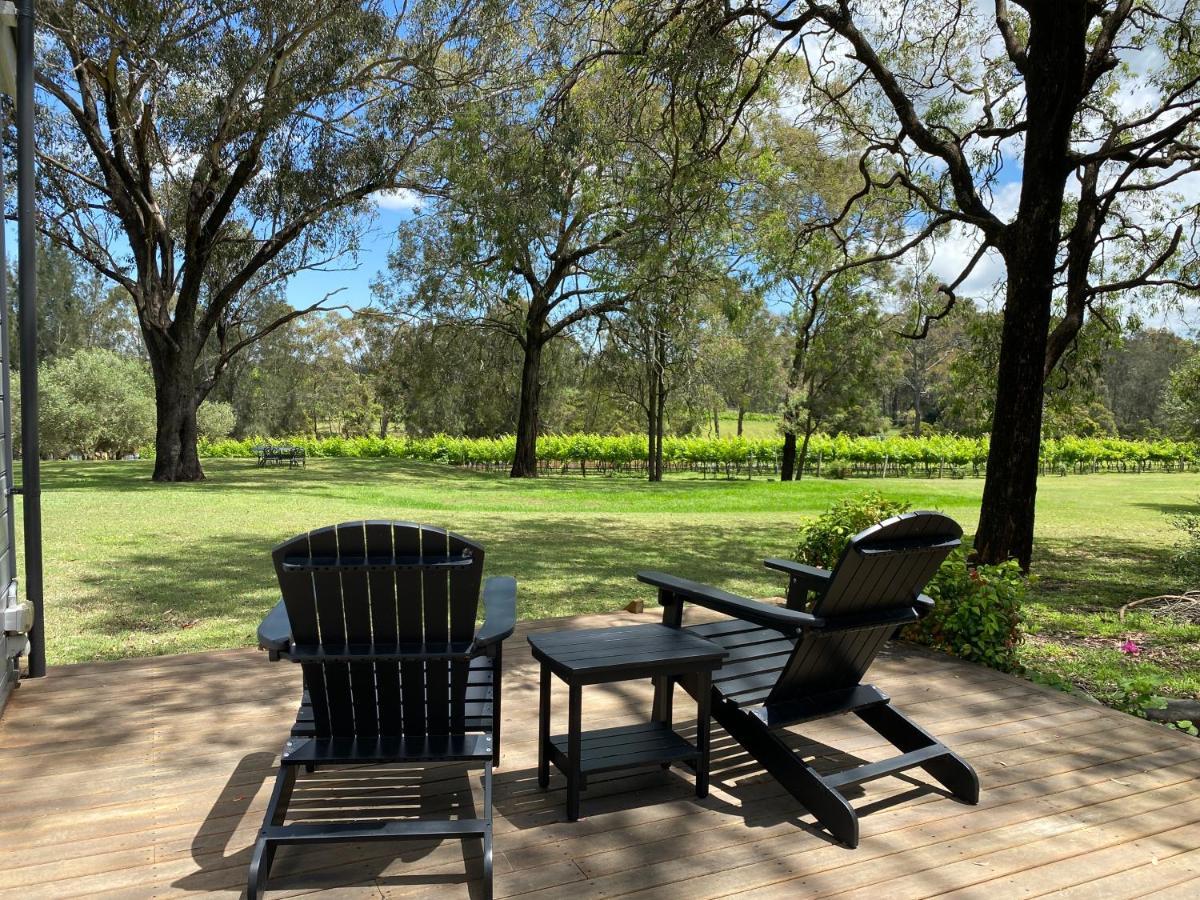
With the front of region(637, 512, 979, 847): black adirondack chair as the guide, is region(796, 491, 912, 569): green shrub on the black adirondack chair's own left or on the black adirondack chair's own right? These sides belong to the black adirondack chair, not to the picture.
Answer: on the black adirondack chair's own right

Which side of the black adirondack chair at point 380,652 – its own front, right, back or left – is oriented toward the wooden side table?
right

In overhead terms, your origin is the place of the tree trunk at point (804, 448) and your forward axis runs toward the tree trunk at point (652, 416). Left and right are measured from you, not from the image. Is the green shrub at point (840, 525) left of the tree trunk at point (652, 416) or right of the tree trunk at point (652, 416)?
left

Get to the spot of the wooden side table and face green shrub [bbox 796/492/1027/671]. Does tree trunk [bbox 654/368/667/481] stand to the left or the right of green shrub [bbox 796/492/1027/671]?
left

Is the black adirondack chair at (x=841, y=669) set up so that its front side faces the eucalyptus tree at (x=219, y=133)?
yes

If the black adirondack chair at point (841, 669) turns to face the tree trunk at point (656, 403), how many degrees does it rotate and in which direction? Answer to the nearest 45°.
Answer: approximately 45° to its right

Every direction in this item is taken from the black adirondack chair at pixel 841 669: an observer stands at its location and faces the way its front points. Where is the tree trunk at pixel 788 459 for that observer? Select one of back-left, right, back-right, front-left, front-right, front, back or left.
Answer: front-right

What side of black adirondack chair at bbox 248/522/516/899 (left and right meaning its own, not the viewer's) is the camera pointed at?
back

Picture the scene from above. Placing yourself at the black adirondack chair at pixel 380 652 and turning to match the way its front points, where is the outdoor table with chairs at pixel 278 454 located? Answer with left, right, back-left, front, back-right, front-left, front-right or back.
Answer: front

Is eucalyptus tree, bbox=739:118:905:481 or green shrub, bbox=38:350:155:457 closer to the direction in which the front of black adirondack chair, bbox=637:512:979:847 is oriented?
the green shrub

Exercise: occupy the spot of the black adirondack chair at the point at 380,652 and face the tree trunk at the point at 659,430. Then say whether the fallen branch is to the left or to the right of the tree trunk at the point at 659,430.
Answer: right

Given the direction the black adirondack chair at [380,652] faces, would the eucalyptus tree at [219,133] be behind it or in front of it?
in front

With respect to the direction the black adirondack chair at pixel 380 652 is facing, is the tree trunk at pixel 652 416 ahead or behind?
ahead

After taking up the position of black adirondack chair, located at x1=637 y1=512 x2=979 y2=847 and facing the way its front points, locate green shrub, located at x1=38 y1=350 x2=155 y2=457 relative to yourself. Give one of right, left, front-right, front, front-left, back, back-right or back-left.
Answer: front

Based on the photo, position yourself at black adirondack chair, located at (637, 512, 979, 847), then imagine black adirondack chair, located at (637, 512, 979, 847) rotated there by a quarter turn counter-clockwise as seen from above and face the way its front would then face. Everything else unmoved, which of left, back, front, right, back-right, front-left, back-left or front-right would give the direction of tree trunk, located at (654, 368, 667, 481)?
back-right

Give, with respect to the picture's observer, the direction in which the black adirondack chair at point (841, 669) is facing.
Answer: facing away from the viewer and to the left of the viewer

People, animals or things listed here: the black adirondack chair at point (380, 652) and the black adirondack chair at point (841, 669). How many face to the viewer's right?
0

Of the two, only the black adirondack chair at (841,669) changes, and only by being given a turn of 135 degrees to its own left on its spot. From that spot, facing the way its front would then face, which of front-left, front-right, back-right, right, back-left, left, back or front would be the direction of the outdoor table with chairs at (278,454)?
back-right
